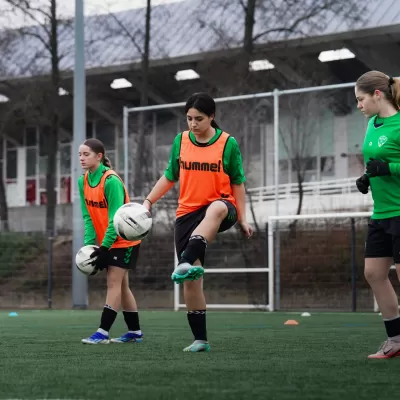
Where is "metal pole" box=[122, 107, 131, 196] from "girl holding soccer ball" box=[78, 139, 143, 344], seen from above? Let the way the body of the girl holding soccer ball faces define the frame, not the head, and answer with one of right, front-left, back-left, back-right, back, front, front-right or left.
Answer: back-right

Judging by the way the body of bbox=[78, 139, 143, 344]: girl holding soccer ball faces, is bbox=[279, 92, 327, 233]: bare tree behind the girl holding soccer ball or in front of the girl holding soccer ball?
behind

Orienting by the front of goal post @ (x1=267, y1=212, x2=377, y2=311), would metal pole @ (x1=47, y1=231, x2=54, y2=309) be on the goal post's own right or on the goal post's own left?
on the goal post's own right

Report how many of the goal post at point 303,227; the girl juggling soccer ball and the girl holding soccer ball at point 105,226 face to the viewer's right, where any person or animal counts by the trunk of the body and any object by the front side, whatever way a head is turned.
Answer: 0

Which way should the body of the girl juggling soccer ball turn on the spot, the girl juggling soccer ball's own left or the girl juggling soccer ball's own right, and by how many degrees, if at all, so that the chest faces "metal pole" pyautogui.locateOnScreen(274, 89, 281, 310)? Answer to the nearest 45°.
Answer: approximately 135° to the girl juggling soccer ball's own right

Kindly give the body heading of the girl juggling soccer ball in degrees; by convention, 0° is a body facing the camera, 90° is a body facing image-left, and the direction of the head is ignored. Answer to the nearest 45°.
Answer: approximately 45°

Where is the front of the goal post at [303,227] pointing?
toward the camera

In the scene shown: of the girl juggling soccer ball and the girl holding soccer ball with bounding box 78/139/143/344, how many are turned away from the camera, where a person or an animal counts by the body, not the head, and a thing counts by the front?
0

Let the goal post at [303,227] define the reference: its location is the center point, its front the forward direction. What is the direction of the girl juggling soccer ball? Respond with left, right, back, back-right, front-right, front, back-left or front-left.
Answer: front

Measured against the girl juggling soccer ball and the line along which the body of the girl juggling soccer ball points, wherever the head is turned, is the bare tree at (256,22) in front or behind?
behind

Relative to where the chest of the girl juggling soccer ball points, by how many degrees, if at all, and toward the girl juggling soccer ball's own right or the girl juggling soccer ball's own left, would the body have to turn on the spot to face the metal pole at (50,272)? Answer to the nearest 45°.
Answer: approximately 135° to the girl juggling soccer ball's own right

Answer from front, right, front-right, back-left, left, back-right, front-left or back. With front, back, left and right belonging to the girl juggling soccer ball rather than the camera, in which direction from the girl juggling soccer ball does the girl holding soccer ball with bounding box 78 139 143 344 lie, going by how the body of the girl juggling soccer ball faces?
right

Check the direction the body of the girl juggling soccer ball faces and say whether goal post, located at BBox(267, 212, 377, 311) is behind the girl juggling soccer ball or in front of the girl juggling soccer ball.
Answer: behind

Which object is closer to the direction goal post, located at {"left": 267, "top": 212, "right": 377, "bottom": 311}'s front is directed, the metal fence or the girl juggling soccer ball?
the girl juggling soccer ball

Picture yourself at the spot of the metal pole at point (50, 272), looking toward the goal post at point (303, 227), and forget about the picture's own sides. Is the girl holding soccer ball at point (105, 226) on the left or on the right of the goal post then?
right
